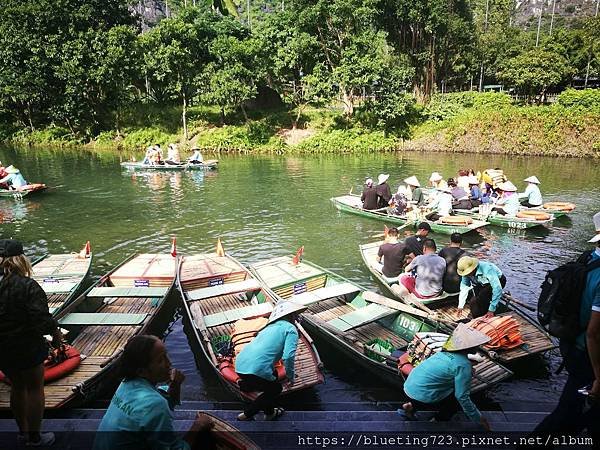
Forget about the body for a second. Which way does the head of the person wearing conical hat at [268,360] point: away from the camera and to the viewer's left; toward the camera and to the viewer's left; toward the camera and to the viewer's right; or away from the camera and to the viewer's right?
away from the camera and to the viewer's right

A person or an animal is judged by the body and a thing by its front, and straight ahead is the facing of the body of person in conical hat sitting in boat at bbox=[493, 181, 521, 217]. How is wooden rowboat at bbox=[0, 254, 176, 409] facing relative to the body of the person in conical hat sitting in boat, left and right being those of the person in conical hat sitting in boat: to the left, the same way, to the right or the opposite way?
to the right

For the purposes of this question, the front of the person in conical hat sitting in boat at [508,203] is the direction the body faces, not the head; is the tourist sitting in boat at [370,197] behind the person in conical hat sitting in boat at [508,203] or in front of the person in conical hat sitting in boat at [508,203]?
in front

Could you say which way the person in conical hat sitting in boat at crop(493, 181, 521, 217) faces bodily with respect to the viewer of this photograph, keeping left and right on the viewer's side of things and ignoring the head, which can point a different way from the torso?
facing to the left of the viewer

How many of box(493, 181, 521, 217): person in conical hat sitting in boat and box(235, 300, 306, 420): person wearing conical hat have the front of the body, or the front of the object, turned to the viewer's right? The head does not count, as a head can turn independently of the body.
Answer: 1

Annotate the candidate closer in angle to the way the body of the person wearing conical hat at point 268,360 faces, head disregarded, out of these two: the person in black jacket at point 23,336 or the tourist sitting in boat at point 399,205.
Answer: the tourist sitting in boat

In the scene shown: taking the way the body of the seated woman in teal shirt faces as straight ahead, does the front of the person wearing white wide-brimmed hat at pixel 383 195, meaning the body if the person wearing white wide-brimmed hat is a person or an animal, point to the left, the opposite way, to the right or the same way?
to the left

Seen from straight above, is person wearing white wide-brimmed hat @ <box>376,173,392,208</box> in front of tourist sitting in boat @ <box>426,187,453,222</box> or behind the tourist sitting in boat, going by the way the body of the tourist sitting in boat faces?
in front

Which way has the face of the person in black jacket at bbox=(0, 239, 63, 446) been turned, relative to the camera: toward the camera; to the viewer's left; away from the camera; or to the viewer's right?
away from the camera

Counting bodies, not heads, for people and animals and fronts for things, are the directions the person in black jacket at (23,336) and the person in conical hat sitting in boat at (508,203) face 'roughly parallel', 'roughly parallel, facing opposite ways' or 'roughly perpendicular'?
roughly perpendicular

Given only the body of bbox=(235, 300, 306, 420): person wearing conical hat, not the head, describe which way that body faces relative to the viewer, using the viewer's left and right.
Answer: facing to the right of the viewer

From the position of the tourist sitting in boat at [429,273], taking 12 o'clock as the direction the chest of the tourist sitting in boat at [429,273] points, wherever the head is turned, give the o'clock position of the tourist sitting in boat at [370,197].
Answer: the tourist sitting in boat at [370,197] is roughly at 1 o'clock from the tourist sitting in boat at [429,273].

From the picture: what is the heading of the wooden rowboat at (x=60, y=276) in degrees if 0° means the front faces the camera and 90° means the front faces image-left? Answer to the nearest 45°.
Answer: approximately 225°

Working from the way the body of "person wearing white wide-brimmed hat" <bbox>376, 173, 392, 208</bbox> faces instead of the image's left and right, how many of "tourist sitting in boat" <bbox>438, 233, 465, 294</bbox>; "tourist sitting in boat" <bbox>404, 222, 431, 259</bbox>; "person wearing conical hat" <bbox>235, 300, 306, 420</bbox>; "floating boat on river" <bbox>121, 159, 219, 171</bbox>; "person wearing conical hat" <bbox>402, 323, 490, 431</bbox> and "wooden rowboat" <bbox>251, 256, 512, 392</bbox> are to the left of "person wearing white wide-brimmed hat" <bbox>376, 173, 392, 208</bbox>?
5

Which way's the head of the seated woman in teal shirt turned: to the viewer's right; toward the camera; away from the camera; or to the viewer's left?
to the viewer's right

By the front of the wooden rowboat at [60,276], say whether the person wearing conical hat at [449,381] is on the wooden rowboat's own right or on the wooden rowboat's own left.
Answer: on the wooden rowboat's own right

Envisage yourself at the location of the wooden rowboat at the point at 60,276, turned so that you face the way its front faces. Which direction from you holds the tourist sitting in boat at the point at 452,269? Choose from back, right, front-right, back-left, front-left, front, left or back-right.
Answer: right
